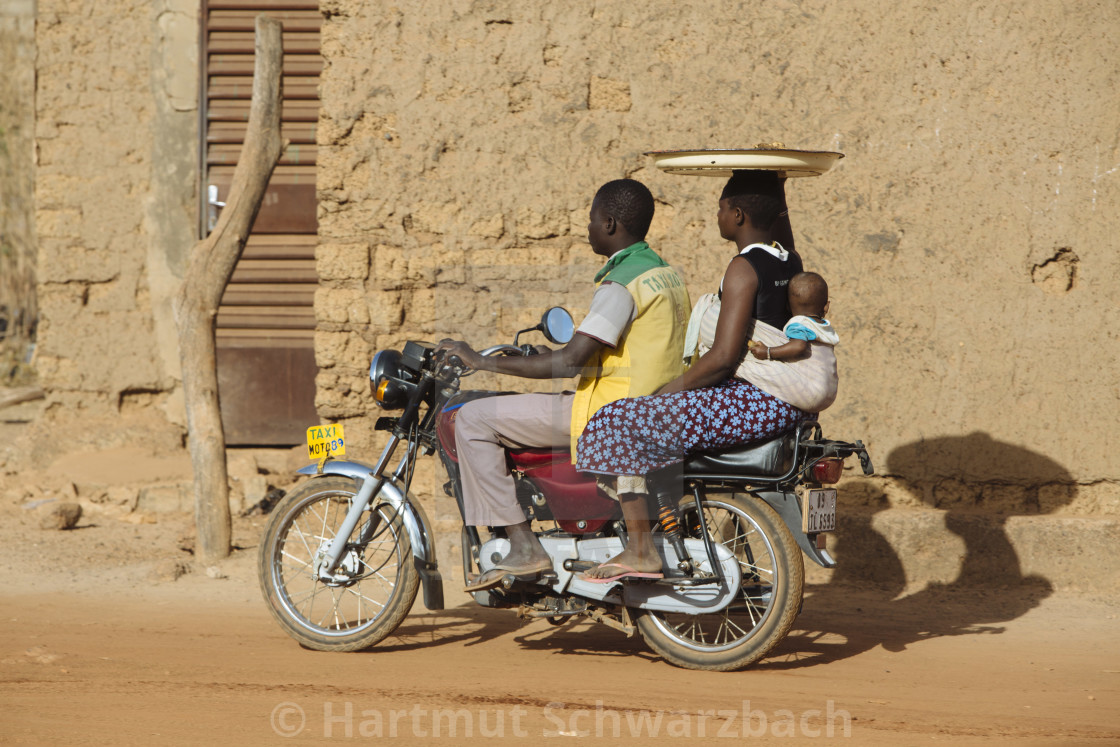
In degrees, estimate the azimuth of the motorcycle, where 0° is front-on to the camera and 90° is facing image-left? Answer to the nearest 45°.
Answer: approximately 90°

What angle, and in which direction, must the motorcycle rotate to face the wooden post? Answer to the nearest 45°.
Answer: approximately 45° to its right

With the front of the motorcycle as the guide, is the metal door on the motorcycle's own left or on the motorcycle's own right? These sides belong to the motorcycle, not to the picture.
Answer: on the motorcycle's own right

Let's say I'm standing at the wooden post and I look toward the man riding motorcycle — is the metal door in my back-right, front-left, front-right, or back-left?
back-left
